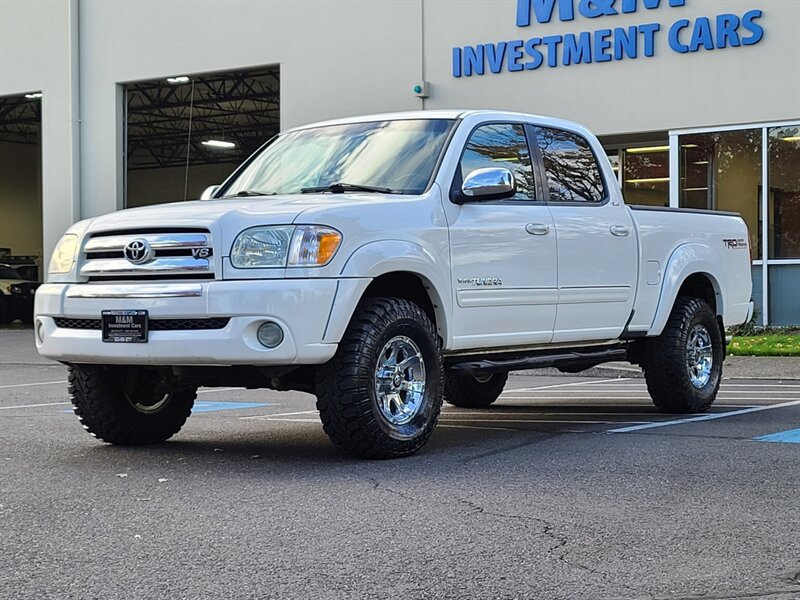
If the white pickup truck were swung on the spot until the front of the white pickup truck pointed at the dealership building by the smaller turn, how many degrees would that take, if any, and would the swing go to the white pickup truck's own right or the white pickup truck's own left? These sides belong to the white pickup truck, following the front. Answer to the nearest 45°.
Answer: approximately 135° to the white pickup truck's own right

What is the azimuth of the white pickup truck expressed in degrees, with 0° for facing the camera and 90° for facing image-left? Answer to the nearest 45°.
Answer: approximately 45°
